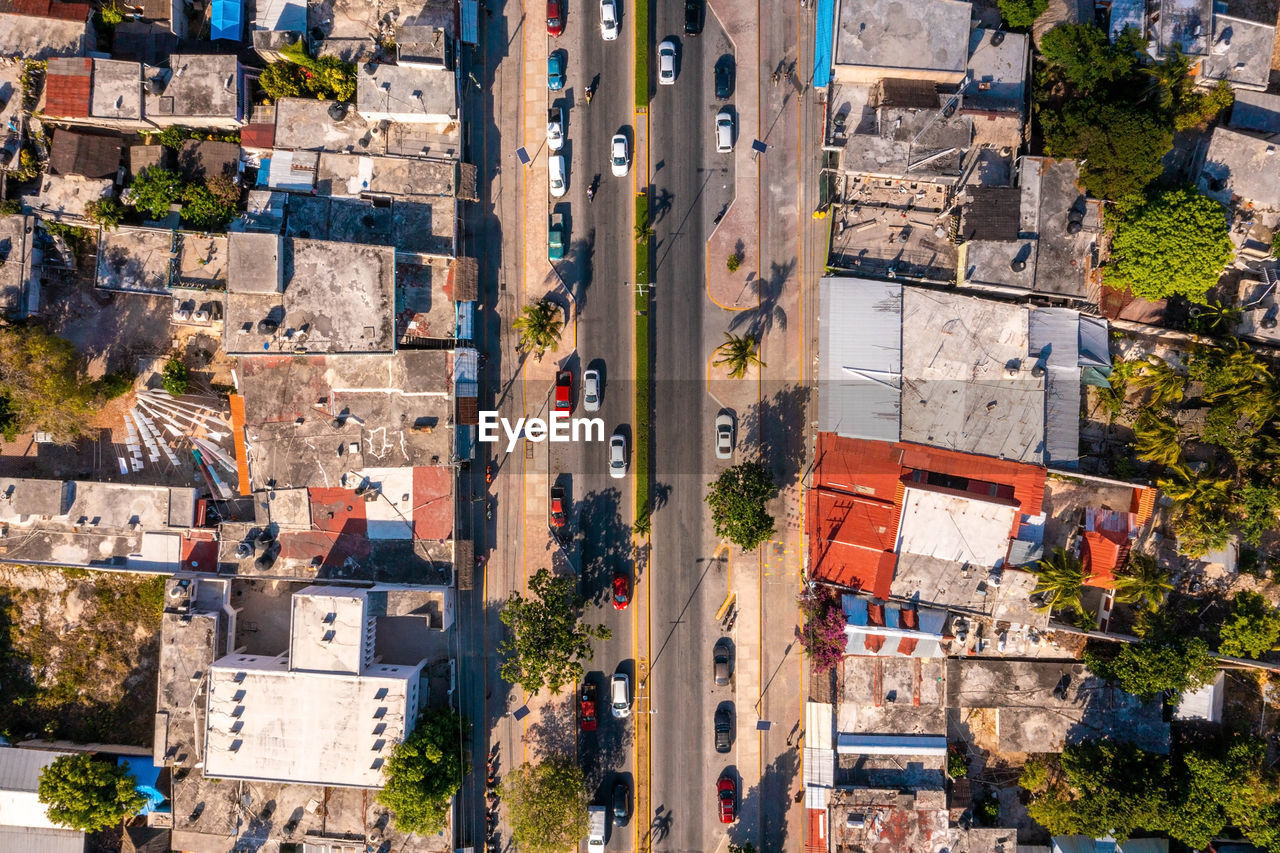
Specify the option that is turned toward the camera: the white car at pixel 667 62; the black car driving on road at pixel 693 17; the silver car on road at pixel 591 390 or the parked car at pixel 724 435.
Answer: the silver car on road at pixel 591 390

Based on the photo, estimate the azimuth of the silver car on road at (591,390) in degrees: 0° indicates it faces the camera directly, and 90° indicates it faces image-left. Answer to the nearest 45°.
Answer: approximately 0°

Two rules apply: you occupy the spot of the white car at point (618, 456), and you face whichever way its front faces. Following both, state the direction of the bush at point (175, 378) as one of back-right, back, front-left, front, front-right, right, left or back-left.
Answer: right

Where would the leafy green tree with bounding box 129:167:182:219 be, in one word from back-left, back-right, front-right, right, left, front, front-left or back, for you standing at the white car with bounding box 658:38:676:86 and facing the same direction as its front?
left

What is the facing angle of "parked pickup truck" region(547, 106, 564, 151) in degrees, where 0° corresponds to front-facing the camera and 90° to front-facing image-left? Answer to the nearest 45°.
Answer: approximately 0°

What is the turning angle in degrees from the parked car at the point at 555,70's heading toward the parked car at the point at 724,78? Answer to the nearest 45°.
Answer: approximately 90° to its left

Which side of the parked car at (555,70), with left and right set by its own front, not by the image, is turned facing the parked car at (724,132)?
left

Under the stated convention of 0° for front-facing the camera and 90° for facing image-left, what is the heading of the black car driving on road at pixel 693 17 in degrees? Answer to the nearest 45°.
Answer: approximately 180°

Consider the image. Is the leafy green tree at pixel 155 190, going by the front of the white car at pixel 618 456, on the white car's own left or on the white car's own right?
on the white car's own right
